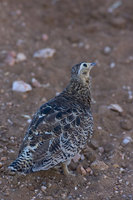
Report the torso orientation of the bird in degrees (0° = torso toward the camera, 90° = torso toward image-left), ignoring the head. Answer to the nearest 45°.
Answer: approximately 270°

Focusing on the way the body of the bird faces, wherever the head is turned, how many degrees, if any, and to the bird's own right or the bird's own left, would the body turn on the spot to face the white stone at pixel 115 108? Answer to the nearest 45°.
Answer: approximately 45° to the bird's own left
